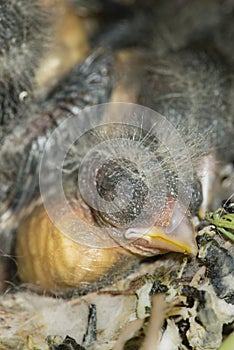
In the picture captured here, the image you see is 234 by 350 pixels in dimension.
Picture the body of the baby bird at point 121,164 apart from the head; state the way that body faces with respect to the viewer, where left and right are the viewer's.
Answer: facing the viewer and to the right of the viewer
